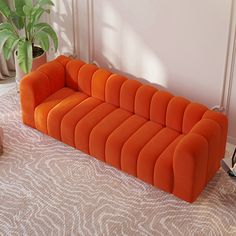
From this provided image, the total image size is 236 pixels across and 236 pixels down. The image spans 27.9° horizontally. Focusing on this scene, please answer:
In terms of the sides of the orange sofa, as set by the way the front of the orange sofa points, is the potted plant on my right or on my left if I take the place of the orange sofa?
on my right

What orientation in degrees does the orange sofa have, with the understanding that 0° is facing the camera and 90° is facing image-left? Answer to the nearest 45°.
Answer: approximately 45°

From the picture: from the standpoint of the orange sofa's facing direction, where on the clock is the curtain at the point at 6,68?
The curtain is roughly at 3 o'clock from the orange sofa.
